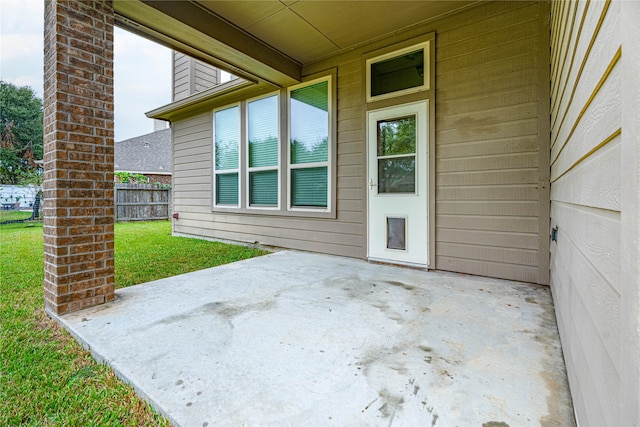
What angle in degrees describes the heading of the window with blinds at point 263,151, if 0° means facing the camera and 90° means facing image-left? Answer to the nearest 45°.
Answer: approximately 45°

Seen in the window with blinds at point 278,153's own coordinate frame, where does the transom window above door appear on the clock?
The transom window above door is roughly at 9 o'clock from the window with blinds.

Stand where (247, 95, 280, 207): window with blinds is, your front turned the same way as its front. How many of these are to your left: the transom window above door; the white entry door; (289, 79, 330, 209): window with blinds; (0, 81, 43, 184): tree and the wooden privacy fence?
3

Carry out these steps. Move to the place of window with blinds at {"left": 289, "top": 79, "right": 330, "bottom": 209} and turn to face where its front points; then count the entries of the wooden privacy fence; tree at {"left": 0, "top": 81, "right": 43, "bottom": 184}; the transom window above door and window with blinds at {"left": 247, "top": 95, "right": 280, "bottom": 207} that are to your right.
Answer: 3

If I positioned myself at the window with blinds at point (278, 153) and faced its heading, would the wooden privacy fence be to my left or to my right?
on my right

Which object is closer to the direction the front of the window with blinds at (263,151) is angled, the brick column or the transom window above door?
the brick column

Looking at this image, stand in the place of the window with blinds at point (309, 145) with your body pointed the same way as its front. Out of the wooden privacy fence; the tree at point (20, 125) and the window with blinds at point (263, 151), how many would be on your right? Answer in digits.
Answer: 3

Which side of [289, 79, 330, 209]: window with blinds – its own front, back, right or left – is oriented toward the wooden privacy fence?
right

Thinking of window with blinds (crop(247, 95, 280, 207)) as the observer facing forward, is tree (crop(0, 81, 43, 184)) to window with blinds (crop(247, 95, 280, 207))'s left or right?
on its right

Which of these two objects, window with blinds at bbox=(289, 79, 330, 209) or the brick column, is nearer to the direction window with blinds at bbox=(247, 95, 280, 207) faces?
the brick column

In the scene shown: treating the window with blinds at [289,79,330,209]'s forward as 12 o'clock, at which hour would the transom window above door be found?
The transom window above door is roughly at 9 o'clock from the window with blinds.

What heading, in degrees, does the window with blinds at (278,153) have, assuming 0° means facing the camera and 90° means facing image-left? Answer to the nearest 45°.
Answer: approximately 45°

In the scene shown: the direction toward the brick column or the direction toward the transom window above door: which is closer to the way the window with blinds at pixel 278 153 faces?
the brick column
